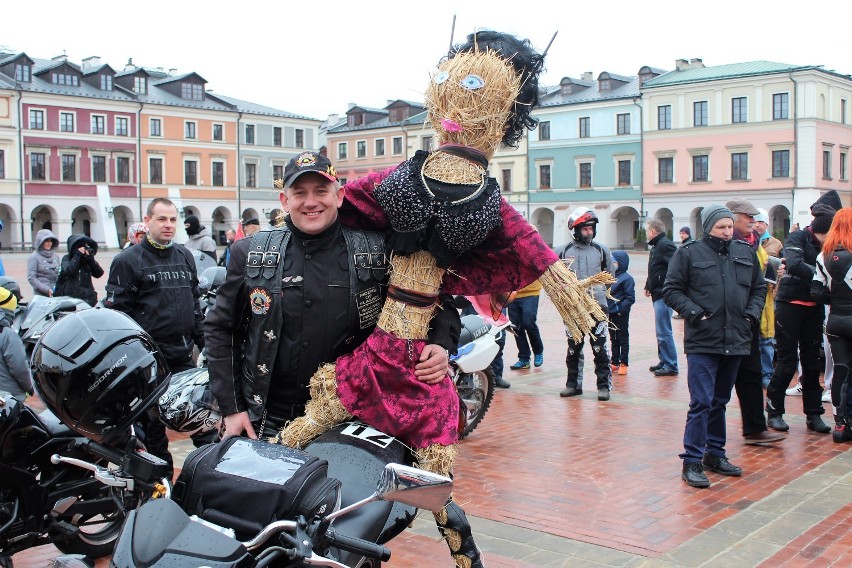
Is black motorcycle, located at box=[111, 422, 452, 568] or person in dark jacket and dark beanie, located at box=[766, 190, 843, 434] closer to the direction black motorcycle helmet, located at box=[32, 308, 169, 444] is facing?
the black motorcycle

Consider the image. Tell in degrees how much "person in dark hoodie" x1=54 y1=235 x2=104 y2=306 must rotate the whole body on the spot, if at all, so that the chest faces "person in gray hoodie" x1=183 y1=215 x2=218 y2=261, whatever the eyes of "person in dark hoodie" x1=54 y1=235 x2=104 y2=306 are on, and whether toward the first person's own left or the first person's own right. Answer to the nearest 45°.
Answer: approximately 45° to the first person's own left

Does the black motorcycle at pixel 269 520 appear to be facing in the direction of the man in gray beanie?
no

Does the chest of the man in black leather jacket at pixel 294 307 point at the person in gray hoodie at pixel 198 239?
no

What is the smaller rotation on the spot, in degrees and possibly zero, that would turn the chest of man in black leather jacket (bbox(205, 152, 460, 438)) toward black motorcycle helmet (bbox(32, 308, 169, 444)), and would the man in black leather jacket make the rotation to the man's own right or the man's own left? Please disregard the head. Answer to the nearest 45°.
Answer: approximately 90° to the man's own right

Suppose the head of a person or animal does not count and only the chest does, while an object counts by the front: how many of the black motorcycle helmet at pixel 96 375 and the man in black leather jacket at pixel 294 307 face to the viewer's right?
0

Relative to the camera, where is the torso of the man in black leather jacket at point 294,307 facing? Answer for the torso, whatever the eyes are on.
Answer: toward the camera

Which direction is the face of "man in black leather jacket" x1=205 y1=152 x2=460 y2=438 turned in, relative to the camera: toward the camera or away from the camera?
toward the camera

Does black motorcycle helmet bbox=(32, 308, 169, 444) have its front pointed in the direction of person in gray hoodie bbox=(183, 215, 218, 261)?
no
